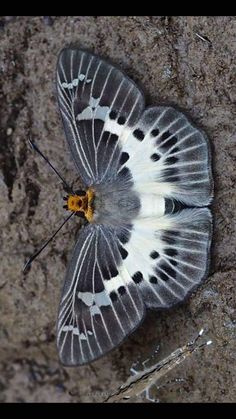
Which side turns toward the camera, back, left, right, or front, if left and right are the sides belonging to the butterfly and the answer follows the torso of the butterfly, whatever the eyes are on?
left
